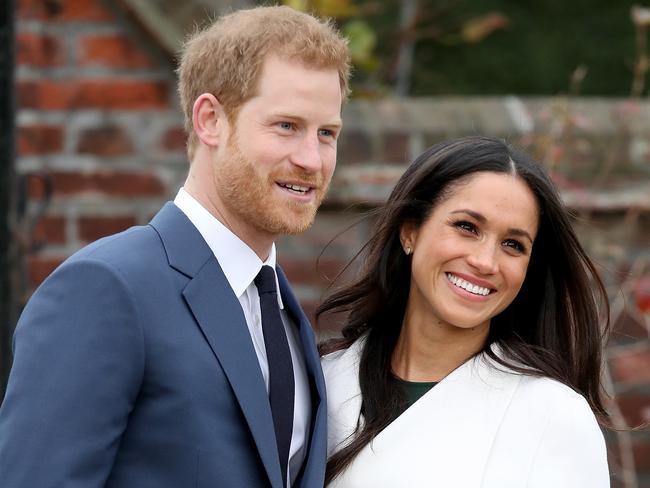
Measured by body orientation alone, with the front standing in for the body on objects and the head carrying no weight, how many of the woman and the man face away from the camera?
0

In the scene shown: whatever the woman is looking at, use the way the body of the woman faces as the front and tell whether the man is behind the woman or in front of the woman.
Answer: in front

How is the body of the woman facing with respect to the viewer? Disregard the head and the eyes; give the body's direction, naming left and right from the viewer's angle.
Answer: facing the viewer and to the left of the viewer

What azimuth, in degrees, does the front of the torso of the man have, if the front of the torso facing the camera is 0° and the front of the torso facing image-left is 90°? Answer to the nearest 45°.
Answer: approximately 315°

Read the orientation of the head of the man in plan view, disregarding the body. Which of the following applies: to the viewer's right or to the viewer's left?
to the viewer's right
